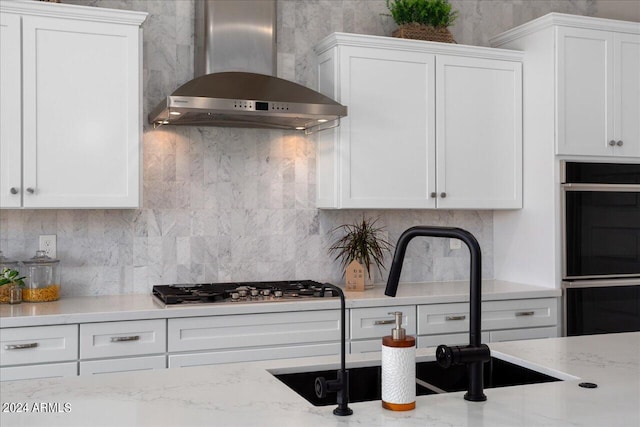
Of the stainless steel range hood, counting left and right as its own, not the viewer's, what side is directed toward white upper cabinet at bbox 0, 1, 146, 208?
right

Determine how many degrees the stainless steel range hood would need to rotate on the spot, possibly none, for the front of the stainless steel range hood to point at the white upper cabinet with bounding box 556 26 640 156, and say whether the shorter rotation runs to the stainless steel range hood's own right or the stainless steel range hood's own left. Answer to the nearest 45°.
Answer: approximately 90° to the stainless steel range hood's own left

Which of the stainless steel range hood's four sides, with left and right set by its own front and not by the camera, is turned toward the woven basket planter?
left

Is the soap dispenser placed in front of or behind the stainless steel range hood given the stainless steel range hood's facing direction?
in front

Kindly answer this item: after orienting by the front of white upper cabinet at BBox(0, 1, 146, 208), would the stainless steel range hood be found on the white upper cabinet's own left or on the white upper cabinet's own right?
on the white upper cabinet's own left

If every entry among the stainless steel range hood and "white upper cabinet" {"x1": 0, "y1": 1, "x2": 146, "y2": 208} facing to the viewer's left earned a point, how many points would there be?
0

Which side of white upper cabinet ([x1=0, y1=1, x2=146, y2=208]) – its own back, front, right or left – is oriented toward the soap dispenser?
front

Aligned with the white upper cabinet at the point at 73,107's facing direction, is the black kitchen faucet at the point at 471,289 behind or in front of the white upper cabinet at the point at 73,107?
in front

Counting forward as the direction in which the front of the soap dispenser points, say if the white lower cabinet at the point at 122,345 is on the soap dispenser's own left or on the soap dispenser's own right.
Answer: on the soap dispenser's own right

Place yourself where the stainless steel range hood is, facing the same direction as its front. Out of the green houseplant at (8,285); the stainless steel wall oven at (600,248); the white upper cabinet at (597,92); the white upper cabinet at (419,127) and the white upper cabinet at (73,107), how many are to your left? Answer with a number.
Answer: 3

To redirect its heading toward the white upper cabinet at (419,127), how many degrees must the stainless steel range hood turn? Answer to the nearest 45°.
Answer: approximately 90° to its left
